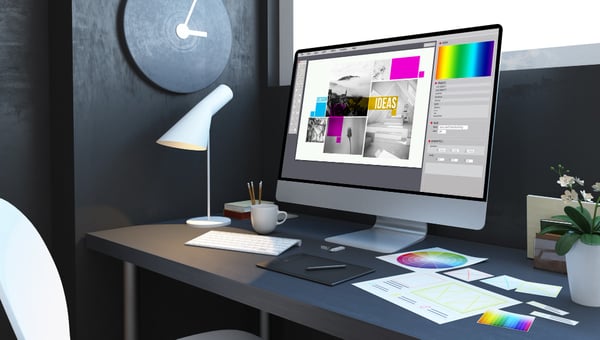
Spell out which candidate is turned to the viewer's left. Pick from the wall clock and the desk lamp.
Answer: the desk lamp

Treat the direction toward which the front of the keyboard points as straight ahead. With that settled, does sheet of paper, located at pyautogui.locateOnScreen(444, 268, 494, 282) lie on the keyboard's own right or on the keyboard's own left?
on the keyboard's own left

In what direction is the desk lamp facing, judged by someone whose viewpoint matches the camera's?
facing to the left of the viewer

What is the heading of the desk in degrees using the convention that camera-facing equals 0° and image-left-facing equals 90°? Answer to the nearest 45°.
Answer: approximately 45°

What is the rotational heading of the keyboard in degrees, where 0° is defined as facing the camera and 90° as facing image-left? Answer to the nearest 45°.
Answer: approximately 45°

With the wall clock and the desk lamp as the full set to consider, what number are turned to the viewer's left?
1

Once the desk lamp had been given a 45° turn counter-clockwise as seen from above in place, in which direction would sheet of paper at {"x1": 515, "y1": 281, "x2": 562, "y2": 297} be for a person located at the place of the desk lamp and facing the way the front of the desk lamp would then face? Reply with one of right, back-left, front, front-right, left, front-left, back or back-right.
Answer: left
